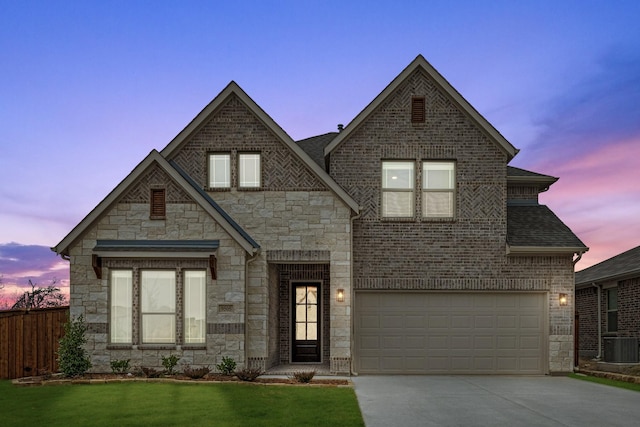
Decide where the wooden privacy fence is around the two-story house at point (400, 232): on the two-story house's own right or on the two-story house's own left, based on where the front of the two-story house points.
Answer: on the two-story house's own right

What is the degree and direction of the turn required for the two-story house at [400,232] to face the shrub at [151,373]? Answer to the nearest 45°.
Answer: approximately 45° to its right

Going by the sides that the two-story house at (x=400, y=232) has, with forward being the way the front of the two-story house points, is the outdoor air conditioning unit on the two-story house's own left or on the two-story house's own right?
on the two-story house's own left

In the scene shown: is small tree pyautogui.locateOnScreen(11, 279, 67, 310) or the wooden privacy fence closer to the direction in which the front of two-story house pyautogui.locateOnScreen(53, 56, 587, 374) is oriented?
the wooden privacy fence

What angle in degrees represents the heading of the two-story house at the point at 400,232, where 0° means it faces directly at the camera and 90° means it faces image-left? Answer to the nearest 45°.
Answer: approximately 0°

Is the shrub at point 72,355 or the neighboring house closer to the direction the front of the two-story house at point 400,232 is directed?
the shrub
